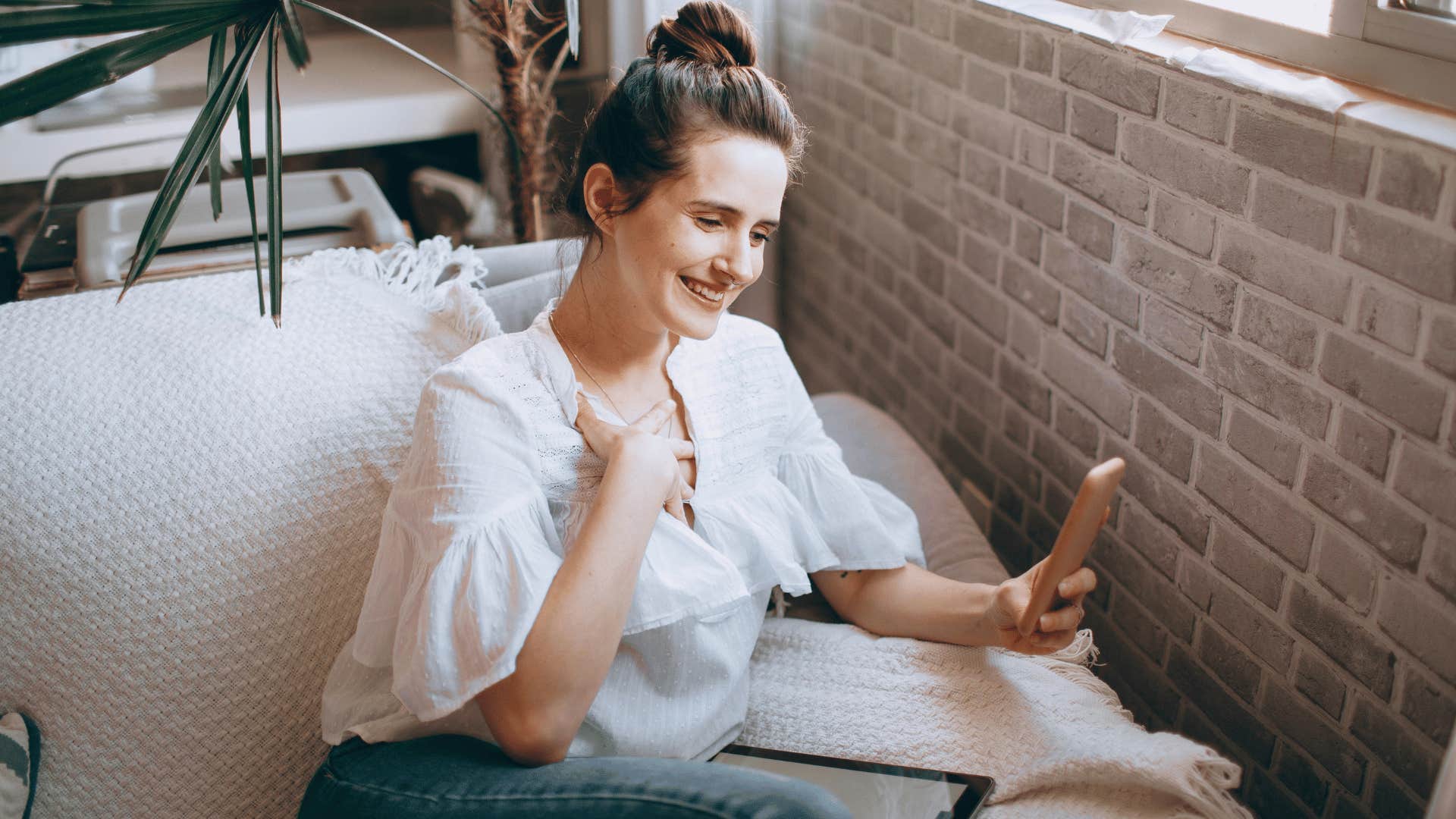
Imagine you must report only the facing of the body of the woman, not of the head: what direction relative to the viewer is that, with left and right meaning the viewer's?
facing the viewer and to the right of the viewer

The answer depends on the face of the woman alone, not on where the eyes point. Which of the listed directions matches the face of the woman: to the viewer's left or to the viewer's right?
to the viewer's right
